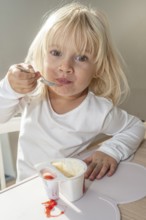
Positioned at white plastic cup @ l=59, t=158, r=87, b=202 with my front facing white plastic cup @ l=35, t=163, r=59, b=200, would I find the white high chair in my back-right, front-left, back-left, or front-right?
front-right

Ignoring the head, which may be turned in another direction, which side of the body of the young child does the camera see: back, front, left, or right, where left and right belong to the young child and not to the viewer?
front

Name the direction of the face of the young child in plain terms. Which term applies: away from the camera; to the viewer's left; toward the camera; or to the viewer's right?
toward the camera
